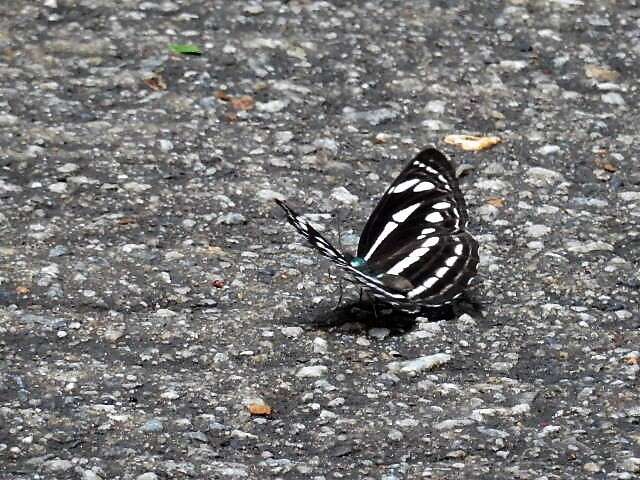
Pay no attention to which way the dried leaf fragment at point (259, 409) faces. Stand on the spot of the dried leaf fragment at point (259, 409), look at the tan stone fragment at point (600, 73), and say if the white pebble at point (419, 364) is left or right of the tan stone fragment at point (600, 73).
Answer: right

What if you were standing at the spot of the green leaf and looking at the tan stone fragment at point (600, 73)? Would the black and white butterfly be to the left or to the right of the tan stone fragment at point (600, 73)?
right

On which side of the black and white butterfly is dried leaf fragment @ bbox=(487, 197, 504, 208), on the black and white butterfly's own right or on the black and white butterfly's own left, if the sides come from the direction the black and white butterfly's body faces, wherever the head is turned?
on the black and white butterfly's own right

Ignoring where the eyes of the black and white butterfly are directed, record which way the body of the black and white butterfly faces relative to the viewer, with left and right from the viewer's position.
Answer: facing away from the viewer and to the left of the viewer

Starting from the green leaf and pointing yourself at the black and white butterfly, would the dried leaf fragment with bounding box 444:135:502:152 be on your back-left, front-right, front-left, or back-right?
front-left

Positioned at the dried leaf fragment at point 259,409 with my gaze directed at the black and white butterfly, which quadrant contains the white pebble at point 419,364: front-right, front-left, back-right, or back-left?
front-right

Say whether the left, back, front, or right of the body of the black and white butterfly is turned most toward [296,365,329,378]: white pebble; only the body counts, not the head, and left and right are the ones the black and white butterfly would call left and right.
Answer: left

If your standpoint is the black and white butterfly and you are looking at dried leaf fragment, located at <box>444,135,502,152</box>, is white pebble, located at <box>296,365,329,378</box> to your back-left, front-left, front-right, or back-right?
back-left

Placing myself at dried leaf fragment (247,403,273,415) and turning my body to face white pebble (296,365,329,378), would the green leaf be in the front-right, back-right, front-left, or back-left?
front-left
